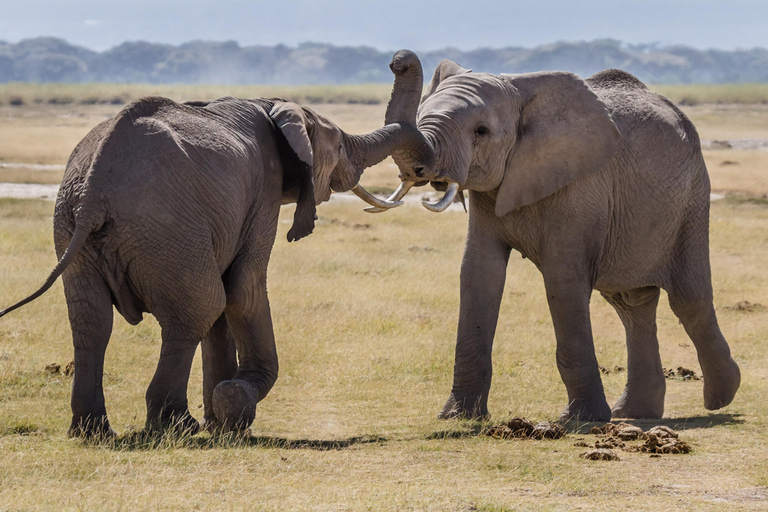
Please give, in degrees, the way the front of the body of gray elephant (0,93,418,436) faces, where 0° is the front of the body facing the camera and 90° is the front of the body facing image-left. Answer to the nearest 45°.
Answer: approximately 225°

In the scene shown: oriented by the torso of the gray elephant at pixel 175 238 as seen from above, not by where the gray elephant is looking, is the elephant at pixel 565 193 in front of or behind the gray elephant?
in front

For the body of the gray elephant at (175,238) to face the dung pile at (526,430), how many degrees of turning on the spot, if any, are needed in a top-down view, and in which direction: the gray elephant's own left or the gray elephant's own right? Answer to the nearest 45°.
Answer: approximately 45° to the gray elephant's own right

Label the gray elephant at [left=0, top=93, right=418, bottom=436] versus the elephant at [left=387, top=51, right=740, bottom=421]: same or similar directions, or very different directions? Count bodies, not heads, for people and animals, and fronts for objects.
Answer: very different directions

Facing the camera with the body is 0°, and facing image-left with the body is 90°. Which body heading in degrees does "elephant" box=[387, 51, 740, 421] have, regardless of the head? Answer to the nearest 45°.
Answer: approximately 45°

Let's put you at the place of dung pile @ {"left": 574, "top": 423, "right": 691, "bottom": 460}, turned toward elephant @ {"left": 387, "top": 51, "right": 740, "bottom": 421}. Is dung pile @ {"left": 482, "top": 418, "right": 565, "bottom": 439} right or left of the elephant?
left

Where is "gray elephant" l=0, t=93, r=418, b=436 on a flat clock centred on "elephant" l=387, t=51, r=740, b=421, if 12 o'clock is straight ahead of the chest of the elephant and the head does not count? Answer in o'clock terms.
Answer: The gray elephant is roughly at 12 o'clock from the elephant.

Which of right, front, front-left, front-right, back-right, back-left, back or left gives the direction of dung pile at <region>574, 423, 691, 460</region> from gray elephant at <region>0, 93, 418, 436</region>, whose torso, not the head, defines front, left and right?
front-right
